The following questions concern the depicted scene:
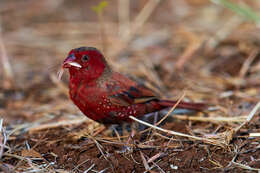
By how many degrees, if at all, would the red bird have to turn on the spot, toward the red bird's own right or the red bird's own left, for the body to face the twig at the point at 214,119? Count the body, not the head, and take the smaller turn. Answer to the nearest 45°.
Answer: approximately 180°

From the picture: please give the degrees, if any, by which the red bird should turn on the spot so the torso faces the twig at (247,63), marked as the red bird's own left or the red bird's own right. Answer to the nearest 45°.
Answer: approximately 135° to the red bird's own right

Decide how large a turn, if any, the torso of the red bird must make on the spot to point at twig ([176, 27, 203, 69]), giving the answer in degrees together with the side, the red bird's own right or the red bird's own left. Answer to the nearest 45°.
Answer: approximately 135° to the red bird's own right

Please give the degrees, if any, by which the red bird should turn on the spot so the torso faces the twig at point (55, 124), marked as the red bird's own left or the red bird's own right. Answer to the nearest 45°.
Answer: approximately 45° to the red bird's own right

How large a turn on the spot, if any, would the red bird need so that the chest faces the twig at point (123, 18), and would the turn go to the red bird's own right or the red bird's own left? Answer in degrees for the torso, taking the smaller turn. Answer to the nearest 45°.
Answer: approximately 90° to the red bird's own right

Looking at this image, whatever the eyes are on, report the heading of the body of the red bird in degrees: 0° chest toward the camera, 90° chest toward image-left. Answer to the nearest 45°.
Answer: approximately 90°
